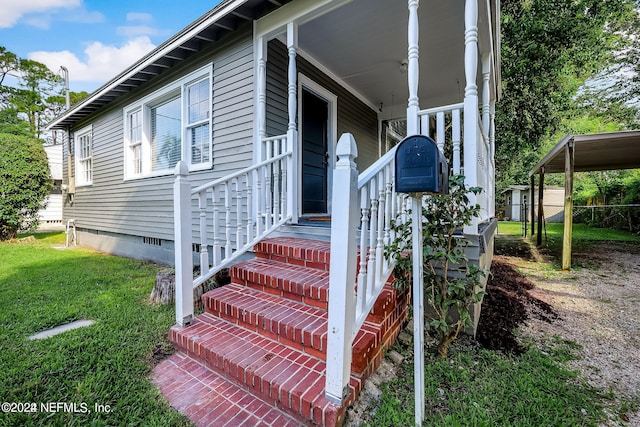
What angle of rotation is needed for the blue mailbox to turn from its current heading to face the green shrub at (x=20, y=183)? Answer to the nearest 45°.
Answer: approximately 90° to its right

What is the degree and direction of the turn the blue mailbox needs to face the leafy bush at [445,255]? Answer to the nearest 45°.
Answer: approximately 180°

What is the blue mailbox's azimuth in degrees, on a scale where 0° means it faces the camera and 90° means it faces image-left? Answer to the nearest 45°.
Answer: approximately 0°

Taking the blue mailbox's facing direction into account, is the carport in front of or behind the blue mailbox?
behind

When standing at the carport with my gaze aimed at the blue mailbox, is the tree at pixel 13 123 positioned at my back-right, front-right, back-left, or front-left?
front-right

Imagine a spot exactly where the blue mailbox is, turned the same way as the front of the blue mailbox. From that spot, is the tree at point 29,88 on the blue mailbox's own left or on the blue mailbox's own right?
on the blue mailbox's own right

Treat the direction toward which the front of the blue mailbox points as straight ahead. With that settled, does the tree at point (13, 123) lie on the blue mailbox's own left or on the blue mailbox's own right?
on the blue mailbox's own right
